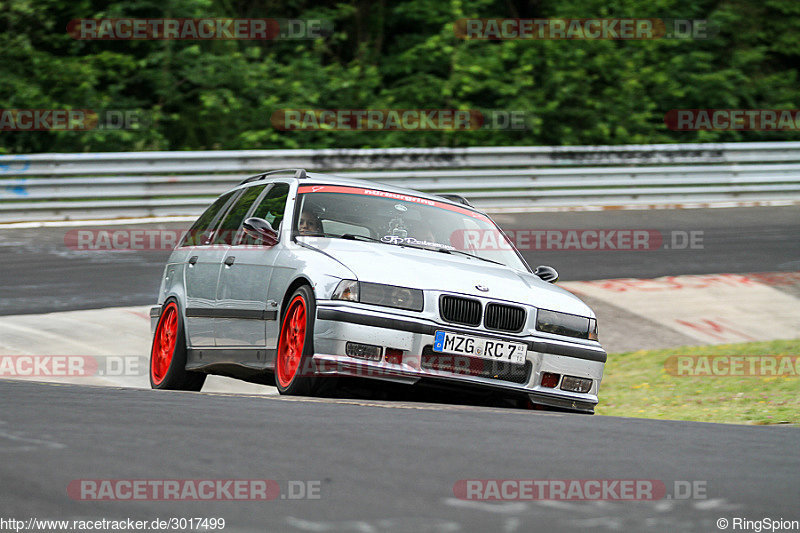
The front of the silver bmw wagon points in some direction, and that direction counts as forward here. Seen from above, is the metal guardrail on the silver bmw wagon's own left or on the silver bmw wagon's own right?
on the silver bmw wagon's own left

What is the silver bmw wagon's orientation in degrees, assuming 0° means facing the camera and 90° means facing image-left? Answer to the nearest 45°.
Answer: approximately 315°
